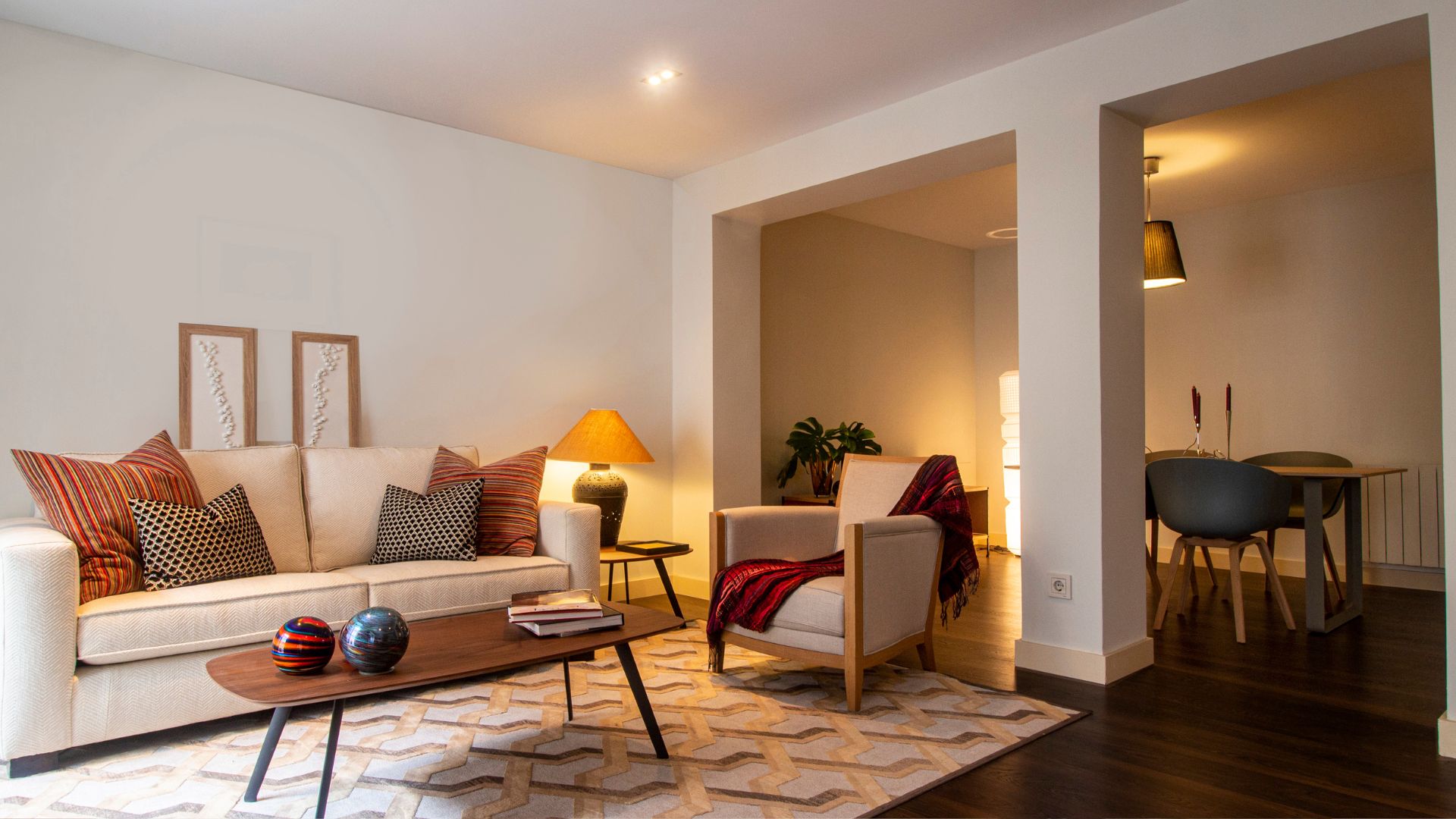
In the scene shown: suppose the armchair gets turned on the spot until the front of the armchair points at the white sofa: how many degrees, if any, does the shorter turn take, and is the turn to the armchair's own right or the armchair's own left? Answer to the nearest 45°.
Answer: approximately 45° to the armchair's own right

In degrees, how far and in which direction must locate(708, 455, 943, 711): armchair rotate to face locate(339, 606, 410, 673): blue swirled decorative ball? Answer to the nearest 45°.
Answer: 0° — it already faces it

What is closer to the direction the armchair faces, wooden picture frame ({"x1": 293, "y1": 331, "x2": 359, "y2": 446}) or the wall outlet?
the wooden picture frame

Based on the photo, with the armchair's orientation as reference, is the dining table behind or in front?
behind

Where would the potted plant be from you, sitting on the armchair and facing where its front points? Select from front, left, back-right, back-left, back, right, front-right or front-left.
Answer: back-right

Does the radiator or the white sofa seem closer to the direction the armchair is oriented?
the white sofa

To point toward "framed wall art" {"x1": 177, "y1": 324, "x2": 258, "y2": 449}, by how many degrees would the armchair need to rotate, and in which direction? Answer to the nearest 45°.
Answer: approximately 45° to its right

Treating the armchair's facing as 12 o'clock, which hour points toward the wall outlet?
The wall outlet is roughly at 7 o'clock from the armchair.

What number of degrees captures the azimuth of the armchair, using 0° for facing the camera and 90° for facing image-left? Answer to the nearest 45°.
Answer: approximately 45°

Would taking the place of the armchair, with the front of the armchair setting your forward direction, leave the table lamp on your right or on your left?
on your right

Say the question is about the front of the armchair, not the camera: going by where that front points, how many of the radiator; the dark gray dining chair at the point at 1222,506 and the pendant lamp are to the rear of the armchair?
3

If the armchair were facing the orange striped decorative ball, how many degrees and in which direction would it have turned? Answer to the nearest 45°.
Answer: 0° — it already faces it

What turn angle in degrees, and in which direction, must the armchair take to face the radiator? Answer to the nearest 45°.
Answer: approximately 180°
